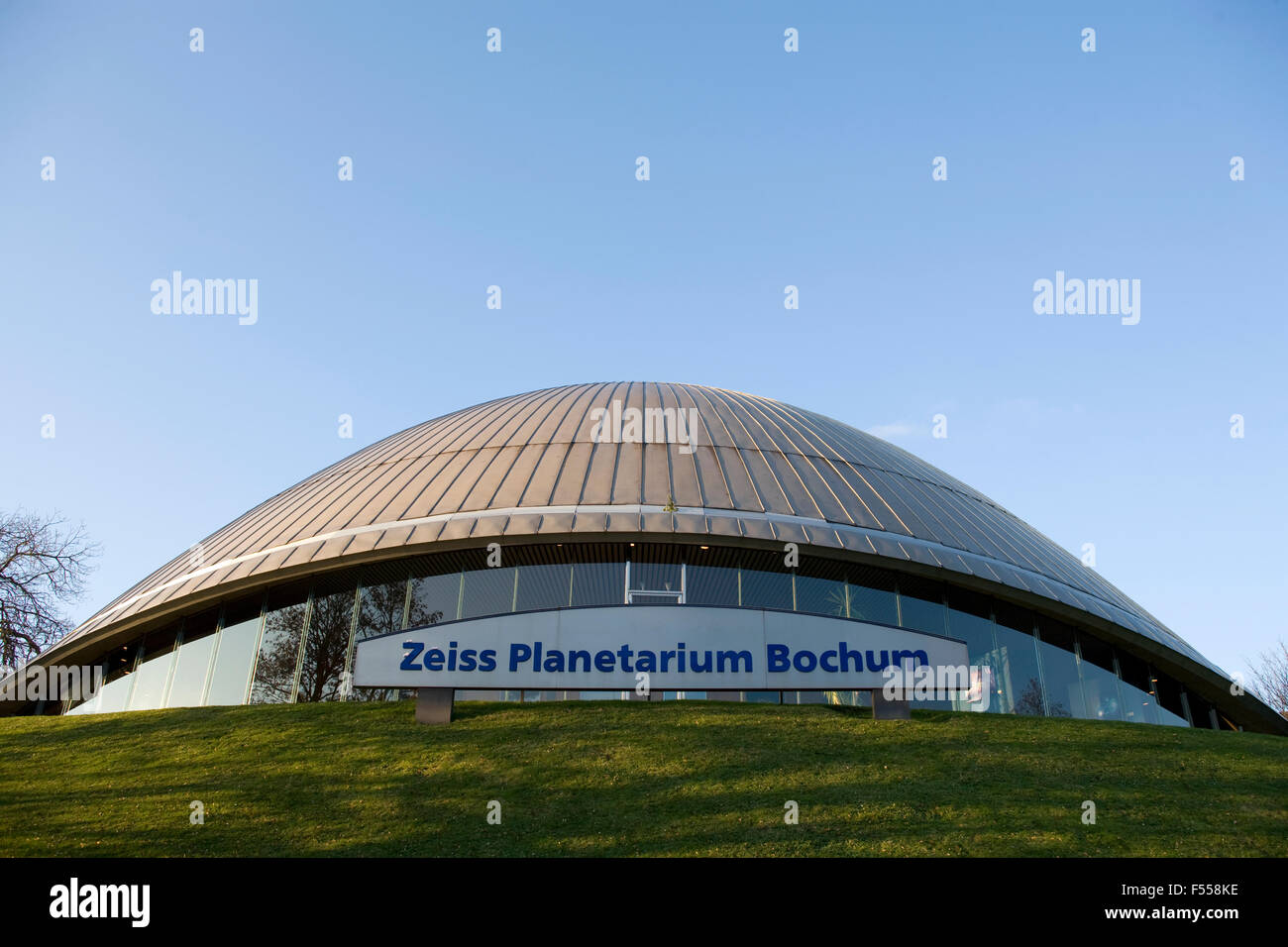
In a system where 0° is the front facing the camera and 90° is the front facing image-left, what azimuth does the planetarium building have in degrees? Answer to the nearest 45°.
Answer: approximately 0°
